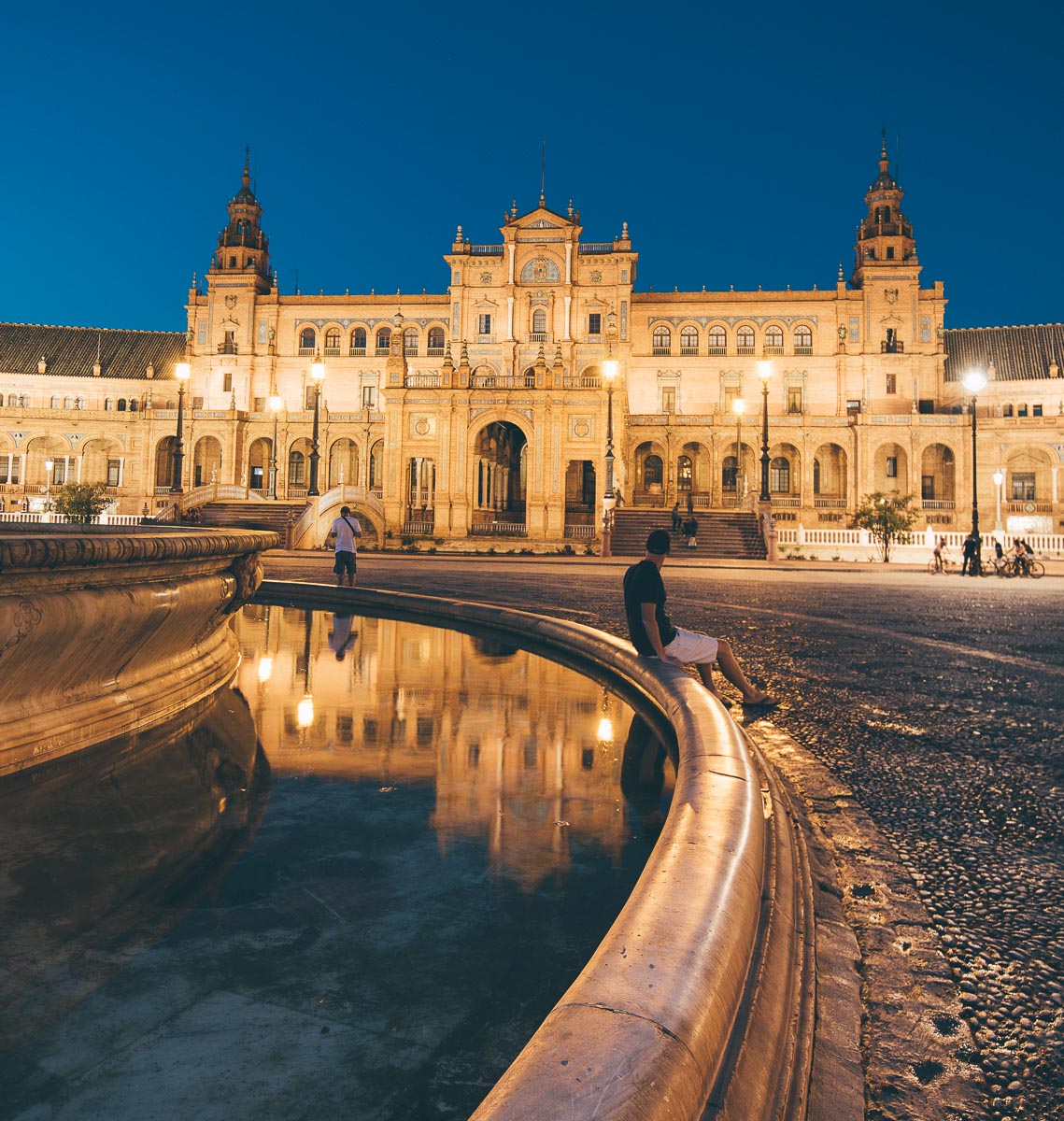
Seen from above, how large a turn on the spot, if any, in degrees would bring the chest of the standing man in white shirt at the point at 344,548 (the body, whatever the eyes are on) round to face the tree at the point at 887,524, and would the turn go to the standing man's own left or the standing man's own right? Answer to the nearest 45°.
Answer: approximately 45° to the standing man's own right

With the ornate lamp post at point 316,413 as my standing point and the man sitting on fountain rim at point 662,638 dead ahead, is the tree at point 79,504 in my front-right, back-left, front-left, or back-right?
back-right

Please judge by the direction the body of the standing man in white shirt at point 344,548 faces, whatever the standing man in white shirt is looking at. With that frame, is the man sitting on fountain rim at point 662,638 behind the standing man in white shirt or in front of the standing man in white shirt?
behind

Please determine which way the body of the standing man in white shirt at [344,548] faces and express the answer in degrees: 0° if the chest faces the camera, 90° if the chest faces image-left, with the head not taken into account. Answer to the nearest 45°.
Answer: approximately 180°

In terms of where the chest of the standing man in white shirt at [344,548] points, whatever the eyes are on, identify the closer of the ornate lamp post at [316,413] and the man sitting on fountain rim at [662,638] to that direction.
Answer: the ornate lamp post

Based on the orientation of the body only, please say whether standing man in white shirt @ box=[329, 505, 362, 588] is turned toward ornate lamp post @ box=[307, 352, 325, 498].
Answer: yes
